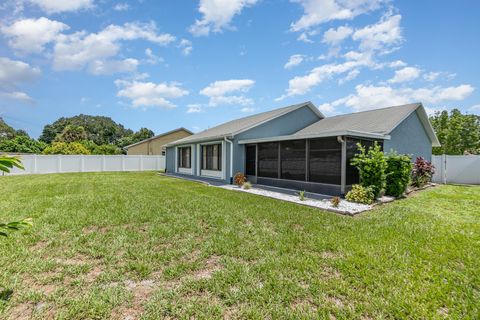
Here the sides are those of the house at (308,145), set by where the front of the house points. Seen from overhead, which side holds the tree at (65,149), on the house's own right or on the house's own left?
on the house's own left

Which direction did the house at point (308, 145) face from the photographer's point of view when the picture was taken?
facing away from the viewer and to the right of the viewer

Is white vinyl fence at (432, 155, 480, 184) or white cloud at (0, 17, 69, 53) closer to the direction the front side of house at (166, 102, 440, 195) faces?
the white vinyl fence
